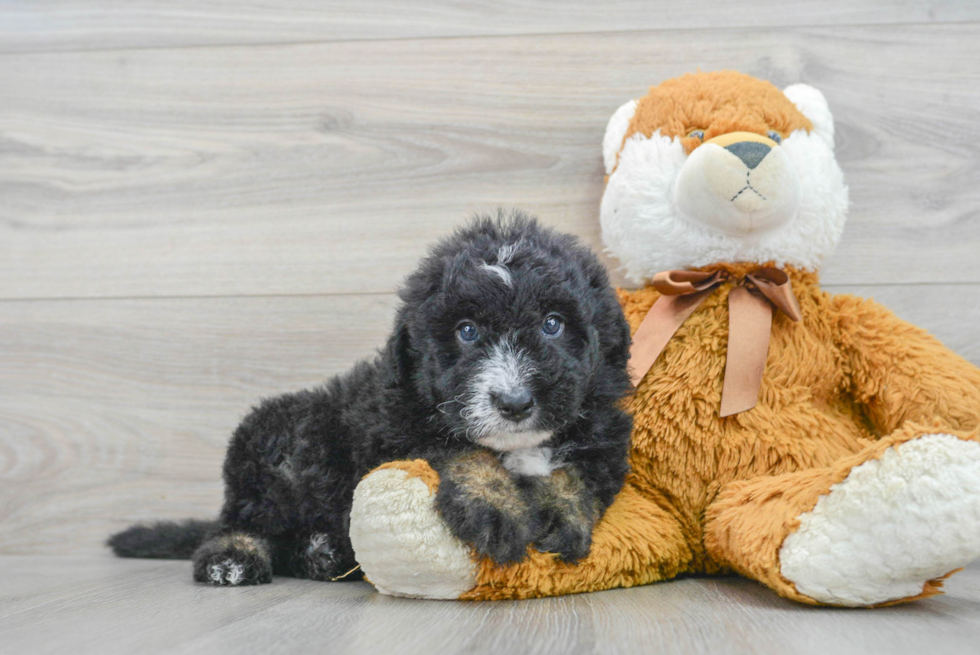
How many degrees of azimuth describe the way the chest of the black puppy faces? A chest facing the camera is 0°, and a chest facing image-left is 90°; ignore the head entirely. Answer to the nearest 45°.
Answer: approximately 315°

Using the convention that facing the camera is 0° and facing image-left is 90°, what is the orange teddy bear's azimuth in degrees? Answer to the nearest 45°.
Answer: approximately 0°
